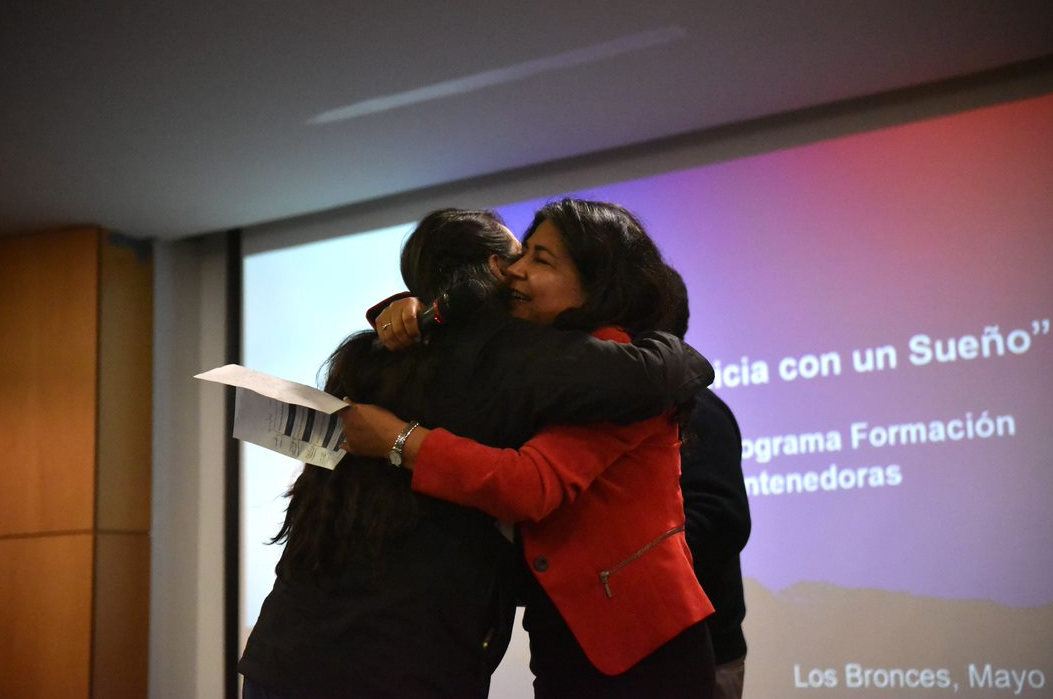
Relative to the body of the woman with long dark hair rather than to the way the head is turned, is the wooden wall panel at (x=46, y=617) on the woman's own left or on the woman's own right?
on the woman's own left

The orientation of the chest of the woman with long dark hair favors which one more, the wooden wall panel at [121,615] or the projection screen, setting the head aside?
the projection screen

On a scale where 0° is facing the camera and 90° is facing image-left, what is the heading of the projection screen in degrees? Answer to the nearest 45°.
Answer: approximately 45°

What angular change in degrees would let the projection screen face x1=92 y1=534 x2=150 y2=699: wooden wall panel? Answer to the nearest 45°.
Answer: approximately 45° to its right

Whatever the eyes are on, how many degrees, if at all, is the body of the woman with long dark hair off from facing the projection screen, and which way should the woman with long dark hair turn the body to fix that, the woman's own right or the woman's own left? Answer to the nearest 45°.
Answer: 0° — they already face it

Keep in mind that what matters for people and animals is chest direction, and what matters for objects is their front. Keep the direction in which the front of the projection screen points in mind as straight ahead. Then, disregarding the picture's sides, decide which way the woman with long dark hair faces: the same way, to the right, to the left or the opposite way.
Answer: the opposite way

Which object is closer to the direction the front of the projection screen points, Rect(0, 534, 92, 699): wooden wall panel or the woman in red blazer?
the woman in red blazer

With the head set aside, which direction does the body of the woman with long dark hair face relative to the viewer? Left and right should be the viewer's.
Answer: facing away from the viewer and to the right of the viewer

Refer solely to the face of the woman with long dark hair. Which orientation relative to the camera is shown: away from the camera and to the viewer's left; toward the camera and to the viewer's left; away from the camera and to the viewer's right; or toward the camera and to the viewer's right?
away from the camera and to the viewer's right

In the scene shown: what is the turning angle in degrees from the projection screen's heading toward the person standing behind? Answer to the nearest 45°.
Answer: approximately 45° to its left

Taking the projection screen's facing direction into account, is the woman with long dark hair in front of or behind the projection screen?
in front
